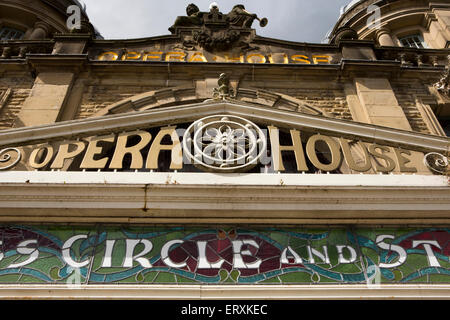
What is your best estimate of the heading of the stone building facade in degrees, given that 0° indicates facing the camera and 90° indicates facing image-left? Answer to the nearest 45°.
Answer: approximately 0°
